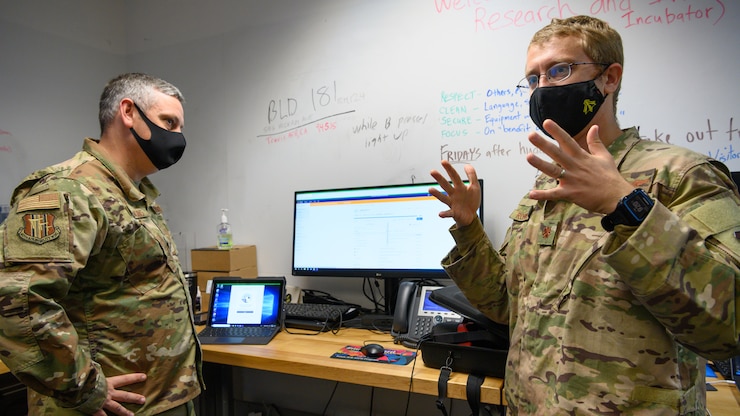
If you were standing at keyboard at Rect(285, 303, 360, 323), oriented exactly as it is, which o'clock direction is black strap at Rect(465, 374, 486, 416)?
The black strap is roughly at 11 o'clock from the keyboard.

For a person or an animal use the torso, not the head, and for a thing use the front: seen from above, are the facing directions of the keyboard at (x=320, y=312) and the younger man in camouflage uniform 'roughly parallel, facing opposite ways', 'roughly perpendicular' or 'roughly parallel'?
roughly perpendicular

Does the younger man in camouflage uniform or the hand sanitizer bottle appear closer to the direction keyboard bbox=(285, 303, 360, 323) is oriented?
the younger man in camouflage uniform

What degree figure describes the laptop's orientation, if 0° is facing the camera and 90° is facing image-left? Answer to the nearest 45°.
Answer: approximately 0°

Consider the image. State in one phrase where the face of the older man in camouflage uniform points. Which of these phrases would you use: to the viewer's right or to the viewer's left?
to the viewer's right

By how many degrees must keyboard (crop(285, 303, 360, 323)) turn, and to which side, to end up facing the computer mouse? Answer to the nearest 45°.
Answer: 0° — it already faces it

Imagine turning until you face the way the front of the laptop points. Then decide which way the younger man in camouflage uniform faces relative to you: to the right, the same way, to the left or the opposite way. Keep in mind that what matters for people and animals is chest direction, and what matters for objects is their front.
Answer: to the right

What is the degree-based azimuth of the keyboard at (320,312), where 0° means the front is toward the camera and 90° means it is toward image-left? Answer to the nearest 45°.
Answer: approximately 0°

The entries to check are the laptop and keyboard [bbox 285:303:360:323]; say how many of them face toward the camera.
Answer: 2
